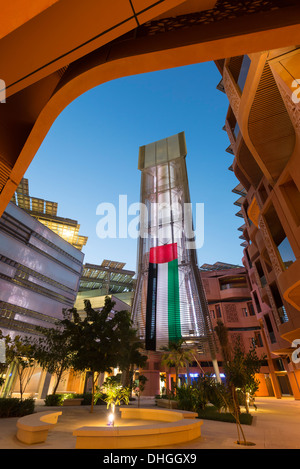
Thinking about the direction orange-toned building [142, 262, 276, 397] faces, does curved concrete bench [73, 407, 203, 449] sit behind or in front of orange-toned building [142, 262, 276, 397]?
in front

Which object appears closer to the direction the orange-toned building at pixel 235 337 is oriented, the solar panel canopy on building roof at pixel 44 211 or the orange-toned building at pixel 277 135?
the orange-toned building

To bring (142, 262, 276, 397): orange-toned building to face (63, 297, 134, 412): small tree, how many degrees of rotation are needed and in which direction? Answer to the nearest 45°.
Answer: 0° — it already faces it

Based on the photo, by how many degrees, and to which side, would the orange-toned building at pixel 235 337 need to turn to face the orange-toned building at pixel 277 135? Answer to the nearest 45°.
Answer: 0° — it already faces it

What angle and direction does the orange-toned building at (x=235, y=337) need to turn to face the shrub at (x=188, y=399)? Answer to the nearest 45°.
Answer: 0° — it already faces it

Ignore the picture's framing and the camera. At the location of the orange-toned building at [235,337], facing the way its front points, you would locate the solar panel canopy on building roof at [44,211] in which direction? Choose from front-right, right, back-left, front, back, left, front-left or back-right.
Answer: front-right

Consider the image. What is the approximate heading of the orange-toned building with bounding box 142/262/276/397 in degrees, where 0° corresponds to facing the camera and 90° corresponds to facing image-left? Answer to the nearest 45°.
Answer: approximately 0°
